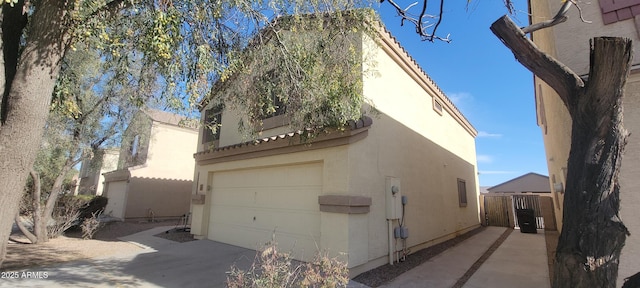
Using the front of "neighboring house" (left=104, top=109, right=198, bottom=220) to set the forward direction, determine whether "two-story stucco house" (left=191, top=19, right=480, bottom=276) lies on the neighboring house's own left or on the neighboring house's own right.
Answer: on the neighboring house's own left

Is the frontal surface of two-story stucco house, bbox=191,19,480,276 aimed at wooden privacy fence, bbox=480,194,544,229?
no

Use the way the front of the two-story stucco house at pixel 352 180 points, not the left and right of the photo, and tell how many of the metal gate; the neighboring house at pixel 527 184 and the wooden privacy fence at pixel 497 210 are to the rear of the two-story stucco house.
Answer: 3

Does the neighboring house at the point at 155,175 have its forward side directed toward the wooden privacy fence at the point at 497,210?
no

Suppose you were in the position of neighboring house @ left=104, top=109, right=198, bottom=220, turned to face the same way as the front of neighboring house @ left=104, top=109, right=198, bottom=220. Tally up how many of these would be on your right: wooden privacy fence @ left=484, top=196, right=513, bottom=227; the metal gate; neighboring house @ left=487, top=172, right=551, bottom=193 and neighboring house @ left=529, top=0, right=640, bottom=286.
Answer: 0

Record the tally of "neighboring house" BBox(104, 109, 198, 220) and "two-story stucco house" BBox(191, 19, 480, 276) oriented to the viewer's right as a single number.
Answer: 0

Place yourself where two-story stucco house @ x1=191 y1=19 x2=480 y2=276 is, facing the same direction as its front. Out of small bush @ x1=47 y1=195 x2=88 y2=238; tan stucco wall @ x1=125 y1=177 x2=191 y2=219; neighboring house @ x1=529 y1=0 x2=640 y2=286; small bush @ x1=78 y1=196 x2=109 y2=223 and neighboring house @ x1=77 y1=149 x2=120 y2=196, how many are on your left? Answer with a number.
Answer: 1

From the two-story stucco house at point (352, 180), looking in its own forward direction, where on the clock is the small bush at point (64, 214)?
The small bush is roughly at 2 o'clock from the two-story stucco house.

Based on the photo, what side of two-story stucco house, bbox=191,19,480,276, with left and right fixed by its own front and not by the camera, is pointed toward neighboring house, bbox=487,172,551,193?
back

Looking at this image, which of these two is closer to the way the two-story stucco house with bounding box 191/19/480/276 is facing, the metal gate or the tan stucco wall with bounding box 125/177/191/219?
the tan stucco wall

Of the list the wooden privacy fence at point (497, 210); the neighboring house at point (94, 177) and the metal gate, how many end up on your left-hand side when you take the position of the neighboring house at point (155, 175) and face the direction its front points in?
2

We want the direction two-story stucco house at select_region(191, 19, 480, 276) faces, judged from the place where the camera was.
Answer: facing the viewer and to the left of the viewer

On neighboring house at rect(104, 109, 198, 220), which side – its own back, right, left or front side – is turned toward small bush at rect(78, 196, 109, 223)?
front

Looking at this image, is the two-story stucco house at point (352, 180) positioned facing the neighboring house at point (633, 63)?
no

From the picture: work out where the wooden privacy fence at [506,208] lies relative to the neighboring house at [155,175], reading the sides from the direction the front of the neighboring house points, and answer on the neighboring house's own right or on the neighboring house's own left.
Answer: on the neighboring house's own left

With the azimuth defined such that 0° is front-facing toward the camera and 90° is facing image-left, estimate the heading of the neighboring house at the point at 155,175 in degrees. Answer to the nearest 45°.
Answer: approximately 45°

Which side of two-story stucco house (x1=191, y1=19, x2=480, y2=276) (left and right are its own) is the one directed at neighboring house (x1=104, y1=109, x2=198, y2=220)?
right
